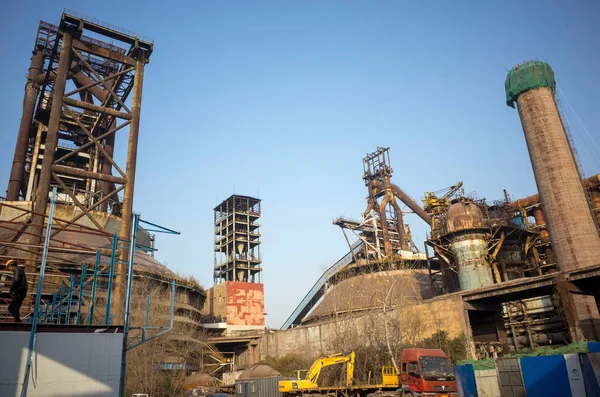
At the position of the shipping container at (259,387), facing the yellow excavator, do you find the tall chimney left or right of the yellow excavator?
left

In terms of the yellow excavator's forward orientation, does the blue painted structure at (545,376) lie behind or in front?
in front

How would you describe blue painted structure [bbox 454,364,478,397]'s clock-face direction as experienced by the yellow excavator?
The blue painted structure is roughly at 1 o'clock from the yellow excavator.

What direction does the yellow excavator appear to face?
to the viewer's right

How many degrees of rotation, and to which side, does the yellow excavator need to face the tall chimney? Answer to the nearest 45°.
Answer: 0° — it already faces it

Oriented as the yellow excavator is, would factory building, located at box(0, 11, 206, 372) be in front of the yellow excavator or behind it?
behind

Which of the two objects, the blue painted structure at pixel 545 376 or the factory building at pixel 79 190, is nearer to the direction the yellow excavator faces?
the blue painted structure
